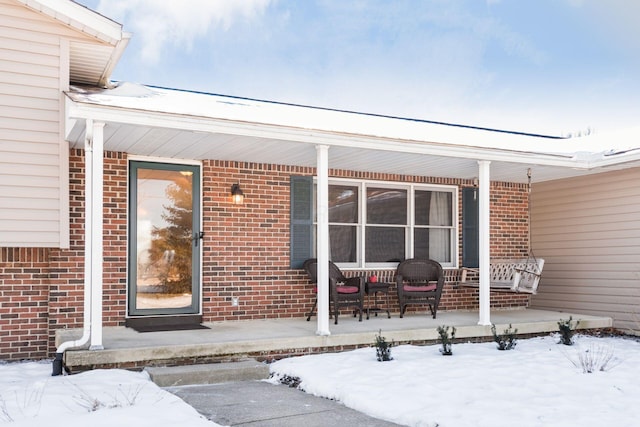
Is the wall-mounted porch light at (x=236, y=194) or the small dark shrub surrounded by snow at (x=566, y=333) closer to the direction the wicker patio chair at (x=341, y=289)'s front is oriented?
the small dark shrub surrounded by snow

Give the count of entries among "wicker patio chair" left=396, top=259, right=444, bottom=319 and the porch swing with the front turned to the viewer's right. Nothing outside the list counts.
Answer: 0

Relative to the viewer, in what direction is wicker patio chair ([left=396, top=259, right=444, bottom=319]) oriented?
toward the camera

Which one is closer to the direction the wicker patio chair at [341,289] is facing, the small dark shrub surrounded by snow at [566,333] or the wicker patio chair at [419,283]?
the small dark shrub surrounded by snow

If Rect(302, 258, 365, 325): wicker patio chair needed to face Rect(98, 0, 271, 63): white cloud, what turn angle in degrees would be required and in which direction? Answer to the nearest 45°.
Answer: approximately 135° to its left

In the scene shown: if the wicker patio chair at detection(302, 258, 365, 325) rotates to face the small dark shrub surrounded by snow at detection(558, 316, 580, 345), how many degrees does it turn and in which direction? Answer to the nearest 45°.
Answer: approximately 45° to its left

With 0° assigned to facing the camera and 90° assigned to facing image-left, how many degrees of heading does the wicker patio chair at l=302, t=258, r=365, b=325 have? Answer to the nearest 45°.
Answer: approximately 315°

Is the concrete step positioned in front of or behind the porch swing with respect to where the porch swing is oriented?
in front

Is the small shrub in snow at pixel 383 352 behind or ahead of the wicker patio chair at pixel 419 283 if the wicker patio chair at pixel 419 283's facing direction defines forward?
ahead

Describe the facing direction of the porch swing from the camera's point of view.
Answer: facing the viewer and to the left of the viewer
